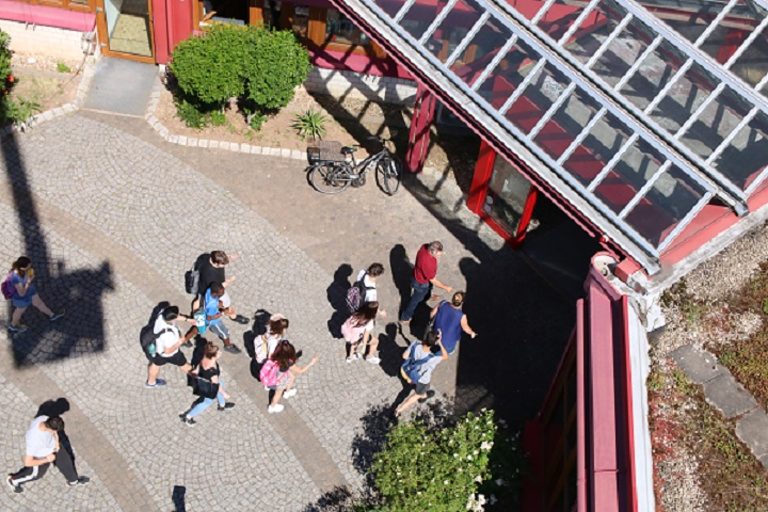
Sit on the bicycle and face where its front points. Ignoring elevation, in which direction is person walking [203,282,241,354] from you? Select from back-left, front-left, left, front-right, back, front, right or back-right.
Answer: right

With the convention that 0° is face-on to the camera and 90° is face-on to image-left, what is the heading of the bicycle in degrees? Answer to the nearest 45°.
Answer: approximately 270°

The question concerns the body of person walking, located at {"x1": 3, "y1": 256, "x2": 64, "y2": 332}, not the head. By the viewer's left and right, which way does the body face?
facing to the right of the viewer

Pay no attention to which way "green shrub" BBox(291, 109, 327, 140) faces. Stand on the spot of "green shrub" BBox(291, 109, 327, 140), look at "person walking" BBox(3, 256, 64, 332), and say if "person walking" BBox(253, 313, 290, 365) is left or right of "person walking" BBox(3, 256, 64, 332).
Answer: left
